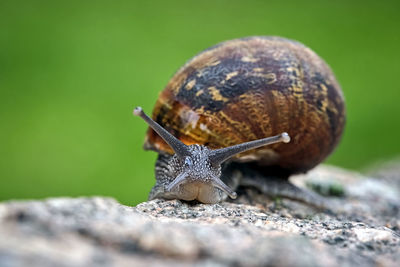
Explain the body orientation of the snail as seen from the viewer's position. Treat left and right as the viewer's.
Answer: facing the viewer and to the left of the viewer
